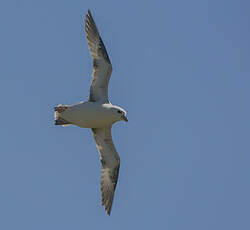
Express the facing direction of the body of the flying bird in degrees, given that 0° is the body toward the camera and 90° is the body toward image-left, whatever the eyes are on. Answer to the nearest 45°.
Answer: approximately 270°
